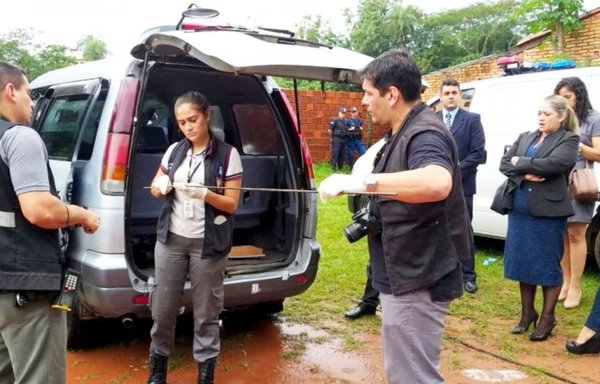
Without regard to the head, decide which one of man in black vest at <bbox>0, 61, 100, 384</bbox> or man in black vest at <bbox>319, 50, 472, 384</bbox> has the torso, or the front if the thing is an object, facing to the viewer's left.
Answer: man in black vest at <bbox>319, 50, 472, 384</bbox>

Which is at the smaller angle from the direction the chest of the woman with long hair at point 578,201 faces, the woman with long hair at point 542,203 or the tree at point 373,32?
the woman with long hair

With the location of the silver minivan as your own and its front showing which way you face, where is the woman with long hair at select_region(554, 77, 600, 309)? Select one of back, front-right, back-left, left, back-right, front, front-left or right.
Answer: back-right

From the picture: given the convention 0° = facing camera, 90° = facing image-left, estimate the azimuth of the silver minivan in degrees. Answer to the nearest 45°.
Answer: approximately 135°

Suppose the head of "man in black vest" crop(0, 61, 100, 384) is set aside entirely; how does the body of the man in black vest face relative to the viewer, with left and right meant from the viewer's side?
facing away from the viewer and to the right of the viewer

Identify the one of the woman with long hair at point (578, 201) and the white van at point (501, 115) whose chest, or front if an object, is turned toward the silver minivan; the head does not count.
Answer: the woman with long hair

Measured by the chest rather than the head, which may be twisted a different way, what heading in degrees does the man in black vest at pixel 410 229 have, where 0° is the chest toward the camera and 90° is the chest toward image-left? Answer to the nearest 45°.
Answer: approximately 90°

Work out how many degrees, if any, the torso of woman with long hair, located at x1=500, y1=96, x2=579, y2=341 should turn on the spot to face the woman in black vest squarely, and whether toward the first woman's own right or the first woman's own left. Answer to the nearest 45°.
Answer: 0° — they already face them

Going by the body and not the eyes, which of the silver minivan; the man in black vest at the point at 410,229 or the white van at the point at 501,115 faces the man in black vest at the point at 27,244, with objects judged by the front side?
the man in black vest at the point at 410,229

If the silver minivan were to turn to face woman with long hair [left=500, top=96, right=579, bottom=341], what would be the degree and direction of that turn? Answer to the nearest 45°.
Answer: approximately 135° to its right

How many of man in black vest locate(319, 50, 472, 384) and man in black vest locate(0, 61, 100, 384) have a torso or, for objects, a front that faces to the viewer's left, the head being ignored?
1

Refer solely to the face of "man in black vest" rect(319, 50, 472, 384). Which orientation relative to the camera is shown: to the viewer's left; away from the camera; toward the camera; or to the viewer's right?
to the viewer's left
